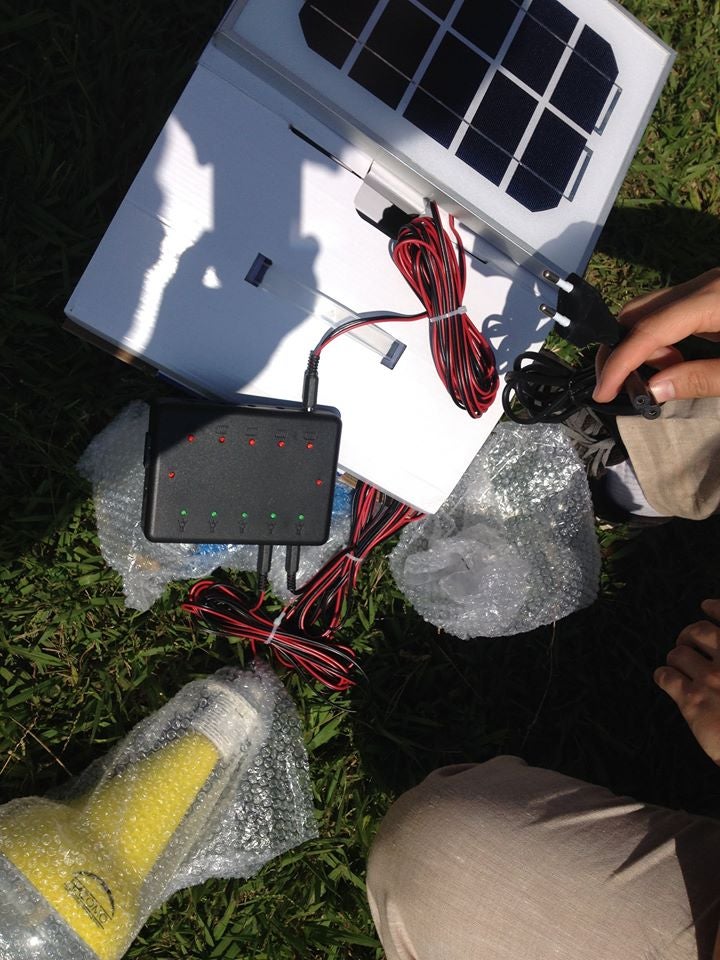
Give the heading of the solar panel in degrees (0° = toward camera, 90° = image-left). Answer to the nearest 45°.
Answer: approximately 0°
